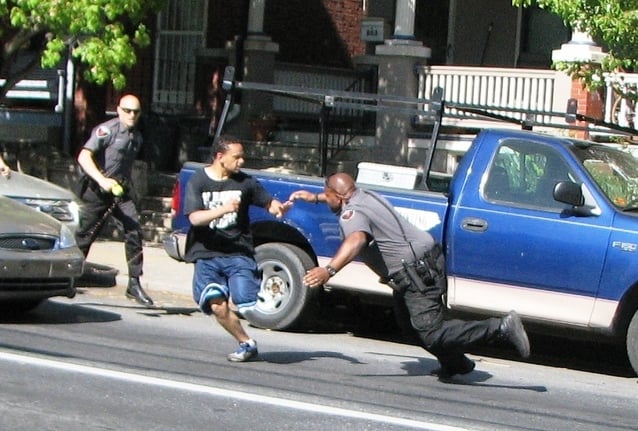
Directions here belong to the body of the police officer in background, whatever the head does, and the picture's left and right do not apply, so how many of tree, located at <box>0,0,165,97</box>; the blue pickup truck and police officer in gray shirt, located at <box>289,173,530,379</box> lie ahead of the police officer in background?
2

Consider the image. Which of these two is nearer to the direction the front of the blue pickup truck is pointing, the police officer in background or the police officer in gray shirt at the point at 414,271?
the police officer in gray shirt

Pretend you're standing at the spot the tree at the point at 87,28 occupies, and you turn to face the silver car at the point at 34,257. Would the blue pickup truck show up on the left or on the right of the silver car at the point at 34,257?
left

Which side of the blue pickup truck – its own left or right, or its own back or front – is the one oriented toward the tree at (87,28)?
back

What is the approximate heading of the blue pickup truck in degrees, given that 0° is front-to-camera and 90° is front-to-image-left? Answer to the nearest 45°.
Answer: approximately 315°

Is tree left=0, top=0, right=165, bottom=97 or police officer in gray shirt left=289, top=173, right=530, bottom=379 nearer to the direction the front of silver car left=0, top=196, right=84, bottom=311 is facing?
the police officer in gray shirt

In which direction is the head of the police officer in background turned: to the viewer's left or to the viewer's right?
to the viewer's right

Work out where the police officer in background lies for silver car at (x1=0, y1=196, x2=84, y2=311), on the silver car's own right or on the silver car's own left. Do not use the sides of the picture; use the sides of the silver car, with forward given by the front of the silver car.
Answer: on the silver car's own left
